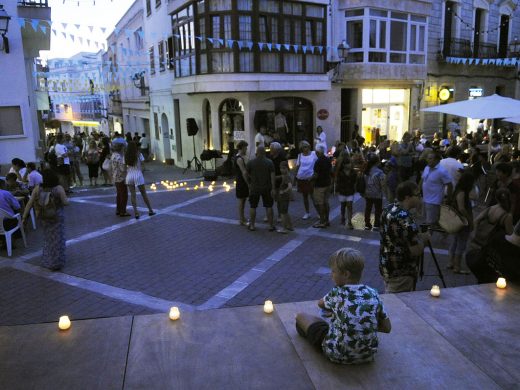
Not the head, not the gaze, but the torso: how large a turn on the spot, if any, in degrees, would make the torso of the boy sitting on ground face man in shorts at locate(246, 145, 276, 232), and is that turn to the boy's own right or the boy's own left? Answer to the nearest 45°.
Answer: approximately 45° to the boy's own right

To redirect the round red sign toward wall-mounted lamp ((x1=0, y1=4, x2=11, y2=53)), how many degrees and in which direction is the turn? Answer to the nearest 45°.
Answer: approximately 45° to its right

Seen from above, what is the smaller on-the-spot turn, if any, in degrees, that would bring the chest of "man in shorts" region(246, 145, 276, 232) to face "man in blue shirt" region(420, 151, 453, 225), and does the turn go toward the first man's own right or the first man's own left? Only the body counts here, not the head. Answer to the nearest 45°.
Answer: approximately 135° to the first man's own right

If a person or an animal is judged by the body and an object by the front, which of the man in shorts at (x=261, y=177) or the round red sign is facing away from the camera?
the man in shorts

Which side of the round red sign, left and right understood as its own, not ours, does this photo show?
front

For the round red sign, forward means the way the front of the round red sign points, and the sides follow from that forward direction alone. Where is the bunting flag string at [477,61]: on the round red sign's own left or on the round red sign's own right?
on the round red sign's own left

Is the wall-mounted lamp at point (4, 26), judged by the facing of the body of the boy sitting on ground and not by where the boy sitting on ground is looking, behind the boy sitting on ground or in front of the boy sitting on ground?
in front

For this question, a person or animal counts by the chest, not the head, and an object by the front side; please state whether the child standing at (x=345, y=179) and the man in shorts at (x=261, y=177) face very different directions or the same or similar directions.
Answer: same or similar directions

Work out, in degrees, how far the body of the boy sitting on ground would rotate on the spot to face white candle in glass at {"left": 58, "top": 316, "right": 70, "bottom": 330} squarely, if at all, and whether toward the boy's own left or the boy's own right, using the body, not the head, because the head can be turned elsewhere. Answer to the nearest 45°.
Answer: approximately 45° to the boy's own left

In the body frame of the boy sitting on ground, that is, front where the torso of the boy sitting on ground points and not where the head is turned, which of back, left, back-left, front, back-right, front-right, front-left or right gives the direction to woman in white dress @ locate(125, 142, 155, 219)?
front

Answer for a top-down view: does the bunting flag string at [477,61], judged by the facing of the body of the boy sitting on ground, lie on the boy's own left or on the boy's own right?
on the boy's own right

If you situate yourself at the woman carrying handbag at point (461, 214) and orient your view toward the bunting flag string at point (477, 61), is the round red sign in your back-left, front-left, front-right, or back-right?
front-left

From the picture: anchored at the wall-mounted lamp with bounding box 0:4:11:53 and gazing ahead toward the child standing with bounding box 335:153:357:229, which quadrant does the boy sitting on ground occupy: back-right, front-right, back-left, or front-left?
front-right

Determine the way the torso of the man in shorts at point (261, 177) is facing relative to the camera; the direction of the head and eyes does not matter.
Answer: away from the camera
